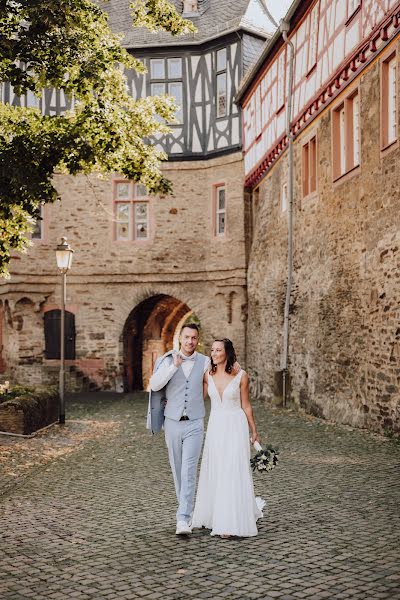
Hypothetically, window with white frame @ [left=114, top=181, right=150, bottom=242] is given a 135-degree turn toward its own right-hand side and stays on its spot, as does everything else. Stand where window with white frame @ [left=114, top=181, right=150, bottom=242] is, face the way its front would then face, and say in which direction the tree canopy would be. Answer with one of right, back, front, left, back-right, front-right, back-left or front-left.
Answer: back-left

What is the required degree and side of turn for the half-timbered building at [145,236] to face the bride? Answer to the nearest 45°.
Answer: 0° — it already faces them

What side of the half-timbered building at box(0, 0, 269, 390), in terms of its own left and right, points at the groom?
front

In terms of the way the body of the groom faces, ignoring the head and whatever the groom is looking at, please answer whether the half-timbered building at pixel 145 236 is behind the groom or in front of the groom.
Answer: behind

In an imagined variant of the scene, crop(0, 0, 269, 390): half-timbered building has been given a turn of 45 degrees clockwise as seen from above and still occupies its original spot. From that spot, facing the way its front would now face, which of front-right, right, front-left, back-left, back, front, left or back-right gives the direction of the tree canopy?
front-left

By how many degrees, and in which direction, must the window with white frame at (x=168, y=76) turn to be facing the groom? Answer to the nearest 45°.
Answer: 0° — it already faces them

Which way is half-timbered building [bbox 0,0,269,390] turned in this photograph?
toward the camera

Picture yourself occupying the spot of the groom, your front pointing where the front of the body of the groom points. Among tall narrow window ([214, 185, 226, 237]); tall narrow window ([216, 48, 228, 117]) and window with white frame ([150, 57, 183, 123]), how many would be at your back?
3

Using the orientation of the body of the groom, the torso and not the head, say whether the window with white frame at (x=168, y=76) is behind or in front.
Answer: behind

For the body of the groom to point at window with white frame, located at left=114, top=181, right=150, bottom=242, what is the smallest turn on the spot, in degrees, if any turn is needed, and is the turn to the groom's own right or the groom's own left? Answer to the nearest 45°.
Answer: approximately 180°

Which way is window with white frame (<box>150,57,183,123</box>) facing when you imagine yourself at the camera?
facing the viewer

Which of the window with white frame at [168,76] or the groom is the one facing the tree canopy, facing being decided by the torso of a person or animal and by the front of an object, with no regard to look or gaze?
the window with white frame

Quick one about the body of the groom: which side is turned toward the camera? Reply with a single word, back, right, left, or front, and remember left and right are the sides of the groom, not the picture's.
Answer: front
